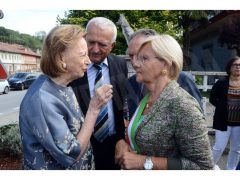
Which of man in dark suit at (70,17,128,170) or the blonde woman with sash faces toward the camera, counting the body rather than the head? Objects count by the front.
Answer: the man in dark suit

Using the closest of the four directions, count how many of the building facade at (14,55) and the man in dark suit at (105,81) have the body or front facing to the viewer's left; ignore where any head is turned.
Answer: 0

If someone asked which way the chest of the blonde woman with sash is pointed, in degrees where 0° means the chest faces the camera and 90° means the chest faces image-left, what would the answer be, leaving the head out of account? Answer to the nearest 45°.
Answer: approximately 90°

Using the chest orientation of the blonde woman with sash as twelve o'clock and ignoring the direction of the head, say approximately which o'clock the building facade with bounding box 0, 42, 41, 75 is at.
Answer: The building facade is roughly at 2 o'clock from the blonde woman with sash.

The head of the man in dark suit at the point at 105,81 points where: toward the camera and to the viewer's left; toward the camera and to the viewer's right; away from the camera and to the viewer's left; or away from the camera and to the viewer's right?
toward the camera and to the viewer's left

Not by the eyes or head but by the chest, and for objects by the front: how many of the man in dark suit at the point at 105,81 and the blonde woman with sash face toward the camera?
1

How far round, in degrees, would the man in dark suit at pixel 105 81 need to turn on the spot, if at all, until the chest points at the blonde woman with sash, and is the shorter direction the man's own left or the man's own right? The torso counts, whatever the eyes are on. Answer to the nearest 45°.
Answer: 0° — they already face them

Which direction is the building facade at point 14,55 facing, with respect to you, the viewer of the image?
facing the viewer and to the right of the viewer

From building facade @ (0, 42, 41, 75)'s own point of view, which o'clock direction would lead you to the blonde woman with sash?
The blonde woman with sash is roughly at 1 o'clock from the building facade.

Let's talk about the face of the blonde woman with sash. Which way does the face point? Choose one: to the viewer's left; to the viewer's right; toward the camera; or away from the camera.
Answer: to the viewer's left

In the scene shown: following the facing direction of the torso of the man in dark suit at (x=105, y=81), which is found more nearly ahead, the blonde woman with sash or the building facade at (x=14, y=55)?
the blonde woman with sash

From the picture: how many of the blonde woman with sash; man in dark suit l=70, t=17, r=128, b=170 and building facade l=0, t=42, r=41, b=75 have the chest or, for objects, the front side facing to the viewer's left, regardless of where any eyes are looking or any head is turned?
1

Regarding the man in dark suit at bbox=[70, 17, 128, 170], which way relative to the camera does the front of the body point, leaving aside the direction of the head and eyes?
toward the camera
